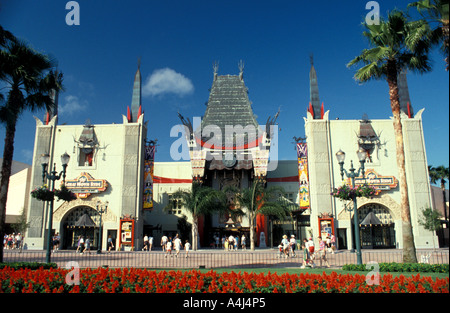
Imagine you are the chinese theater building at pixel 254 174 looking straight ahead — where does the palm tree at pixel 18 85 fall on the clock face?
The palm tree is roughly at 1 o'clock from the chinese theater building.

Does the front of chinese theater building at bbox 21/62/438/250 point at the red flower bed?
yes

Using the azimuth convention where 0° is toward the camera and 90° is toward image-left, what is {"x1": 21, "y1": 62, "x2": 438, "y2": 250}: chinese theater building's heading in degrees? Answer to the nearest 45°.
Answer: approximately 0°

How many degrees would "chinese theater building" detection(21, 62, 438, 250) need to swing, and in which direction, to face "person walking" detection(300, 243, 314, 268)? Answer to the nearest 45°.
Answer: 0° — it already faces them

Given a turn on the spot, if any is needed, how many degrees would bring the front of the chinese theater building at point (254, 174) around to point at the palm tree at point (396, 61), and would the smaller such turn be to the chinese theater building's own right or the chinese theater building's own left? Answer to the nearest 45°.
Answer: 0° — it already faces it
